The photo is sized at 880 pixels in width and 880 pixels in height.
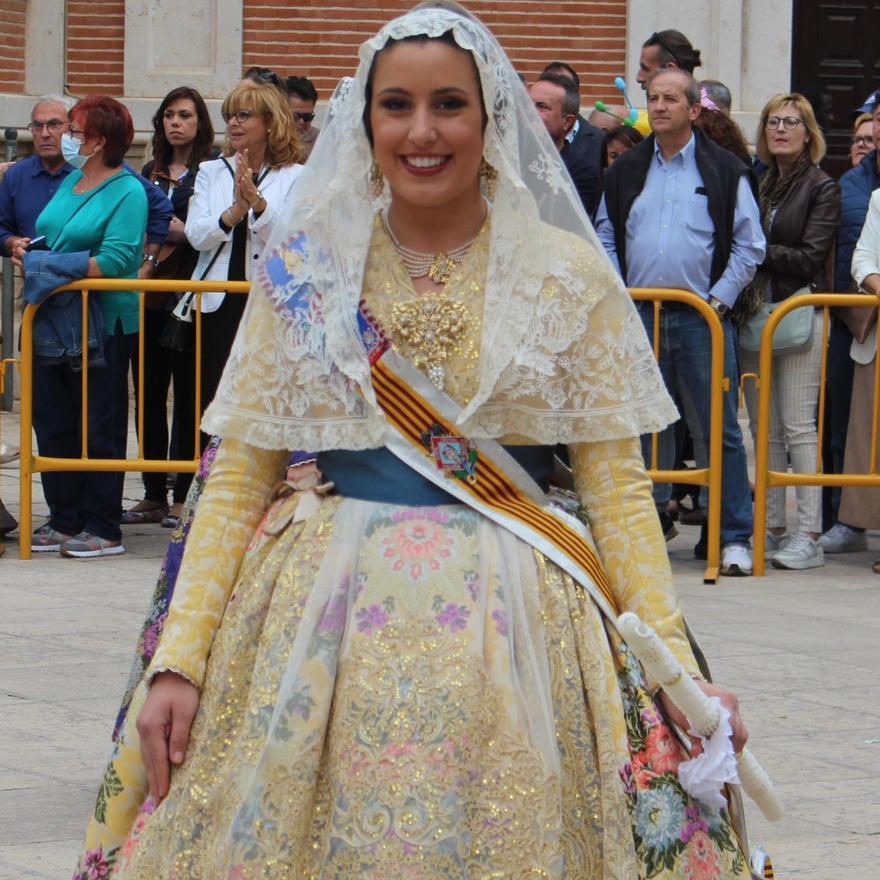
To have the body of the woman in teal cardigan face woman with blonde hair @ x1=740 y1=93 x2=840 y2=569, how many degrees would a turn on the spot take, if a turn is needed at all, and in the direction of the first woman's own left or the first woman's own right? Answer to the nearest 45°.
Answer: approximately 135° to the first woman's own left

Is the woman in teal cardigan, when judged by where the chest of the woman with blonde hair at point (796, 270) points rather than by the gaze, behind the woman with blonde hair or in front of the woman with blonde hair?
in front

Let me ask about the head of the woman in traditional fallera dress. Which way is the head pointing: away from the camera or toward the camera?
toward the camera

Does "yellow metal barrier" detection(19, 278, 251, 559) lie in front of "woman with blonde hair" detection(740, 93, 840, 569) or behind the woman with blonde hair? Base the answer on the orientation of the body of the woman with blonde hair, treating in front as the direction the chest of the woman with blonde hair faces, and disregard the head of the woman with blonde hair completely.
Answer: in front

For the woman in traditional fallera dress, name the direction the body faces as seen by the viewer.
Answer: toward the camera

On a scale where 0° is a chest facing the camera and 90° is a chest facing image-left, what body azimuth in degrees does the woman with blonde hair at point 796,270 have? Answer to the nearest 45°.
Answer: approximately 45°

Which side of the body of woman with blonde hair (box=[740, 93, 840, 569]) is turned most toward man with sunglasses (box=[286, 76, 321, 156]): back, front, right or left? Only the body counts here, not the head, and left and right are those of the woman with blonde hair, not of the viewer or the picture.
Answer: right

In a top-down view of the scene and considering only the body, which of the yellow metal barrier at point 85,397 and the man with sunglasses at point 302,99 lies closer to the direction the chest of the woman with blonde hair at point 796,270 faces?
the yellow metal barrier

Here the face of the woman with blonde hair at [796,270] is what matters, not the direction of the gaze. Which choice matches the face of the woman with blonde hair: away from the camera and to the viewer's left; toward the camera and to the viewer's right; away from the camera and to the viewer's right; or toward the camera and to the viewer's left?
toward the camera and to the viewer's left

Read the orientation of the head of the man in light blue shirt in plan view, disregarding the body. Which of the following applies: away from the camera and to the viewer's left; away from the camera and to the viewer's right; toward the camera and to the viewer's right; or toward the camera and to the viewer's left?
toward the camera and to the viewer's left

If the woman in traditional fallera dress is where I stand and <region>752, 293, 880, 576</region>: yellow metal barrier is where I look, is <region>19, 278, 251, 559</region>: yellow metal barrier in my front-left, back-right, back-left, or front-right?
front-left

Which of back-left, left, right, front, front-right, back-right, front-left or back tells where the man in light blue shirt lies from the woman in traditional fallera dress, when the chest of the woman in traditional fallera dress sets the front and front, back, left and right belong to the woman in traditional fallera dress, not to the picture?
back

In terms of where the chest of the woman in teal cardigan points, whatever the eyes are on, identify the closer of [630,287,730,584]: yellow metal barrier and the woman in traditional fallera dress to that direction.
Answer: the woman in traditional fallera dress

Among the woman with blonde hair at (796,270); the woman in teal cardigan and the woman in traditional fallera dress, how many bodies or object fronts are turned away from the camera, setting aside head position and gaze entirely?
0
